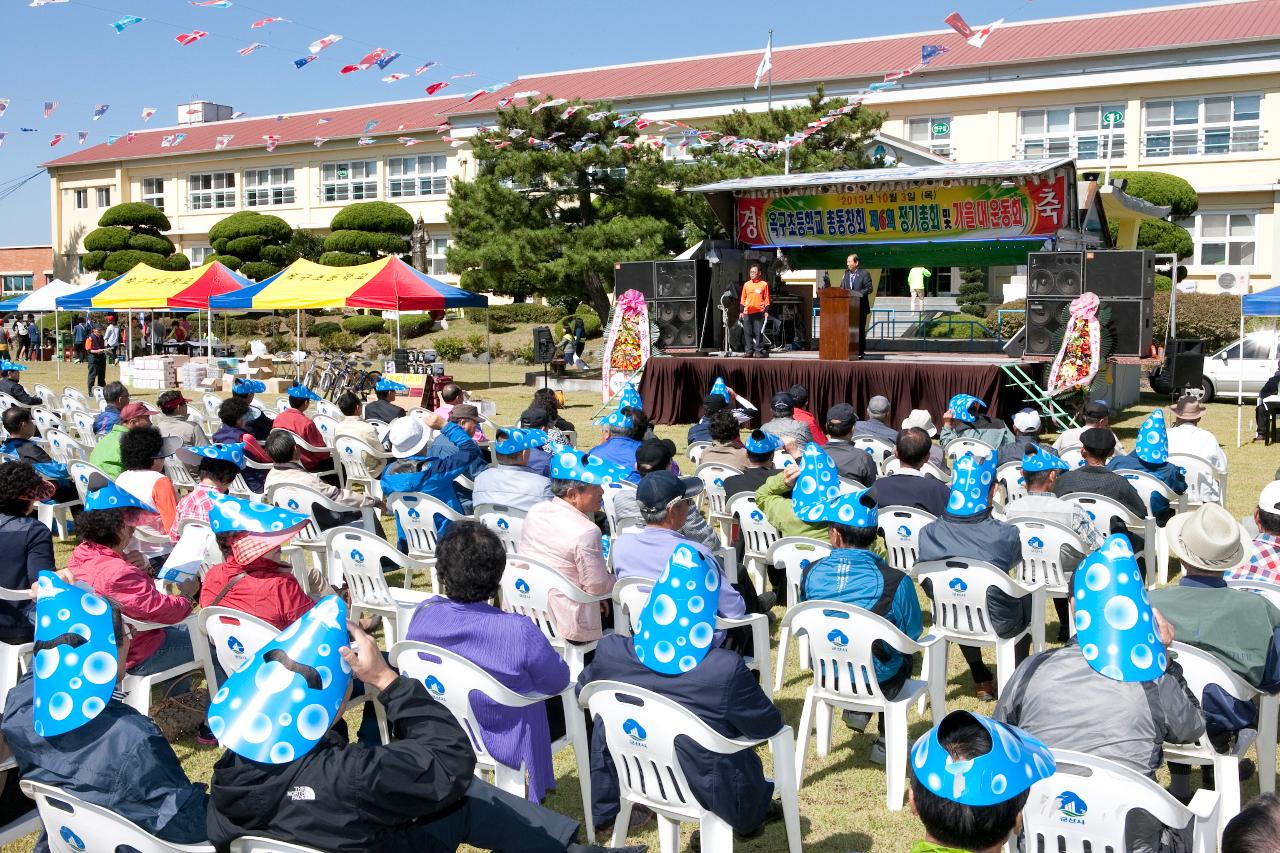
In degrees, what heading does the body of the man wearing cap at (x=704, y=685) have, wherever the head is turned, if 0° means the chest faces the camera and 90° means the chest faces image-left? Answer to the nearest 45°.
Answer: approximately 180°

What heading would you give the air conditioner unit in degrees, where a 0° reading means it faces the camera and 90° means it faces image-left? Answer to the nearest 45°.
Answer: approximately 0°

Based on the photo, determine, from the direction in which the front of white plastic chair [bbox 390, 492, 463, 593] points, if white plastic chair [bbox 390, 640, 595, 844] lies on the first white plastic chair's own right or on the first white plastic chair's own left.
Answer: on the first white plastic chair's own right

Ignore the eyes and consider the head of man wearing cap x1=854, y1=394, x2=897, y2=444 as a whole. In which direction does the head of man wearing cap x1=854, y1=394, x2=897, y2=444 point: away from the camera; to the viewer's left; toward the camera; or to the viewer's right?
away from the camera

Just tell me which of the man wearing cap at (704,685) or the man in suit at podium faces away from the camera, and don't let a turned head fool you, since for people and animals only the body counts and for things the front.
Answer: the man wearing cap

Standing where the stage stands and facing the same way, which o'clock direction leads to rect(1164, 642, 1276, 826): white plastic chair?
The white plastic chair is roughly at 12 o'clock from the stage.

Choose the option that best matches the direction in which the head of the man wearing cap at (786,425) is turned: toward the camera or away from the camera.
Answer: away from the camera

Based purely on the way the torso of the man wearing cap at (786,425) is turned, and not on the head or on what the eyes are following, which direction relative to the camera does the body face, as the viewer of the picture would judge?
away from the camera

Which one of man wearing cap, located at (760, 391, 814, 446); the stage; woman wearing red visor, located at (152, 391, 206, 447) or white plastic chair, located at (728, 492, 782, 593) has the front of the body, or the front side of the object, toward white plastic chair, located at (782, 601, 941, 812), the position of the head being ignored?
the stage

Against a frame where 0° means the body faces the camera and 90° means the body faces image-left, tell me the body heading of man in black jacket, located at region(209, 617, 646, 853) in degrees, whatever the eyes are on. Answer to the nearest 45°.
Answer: approximately 225°

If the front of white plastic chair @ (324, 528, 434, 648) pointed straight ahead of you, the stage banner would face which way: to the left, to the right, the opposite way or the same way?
the opposite way

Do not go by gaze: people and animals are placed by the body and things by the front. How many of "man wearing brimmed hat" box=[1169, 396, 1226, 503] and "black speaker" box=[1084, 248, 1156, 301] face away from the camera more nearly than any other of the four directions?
1
